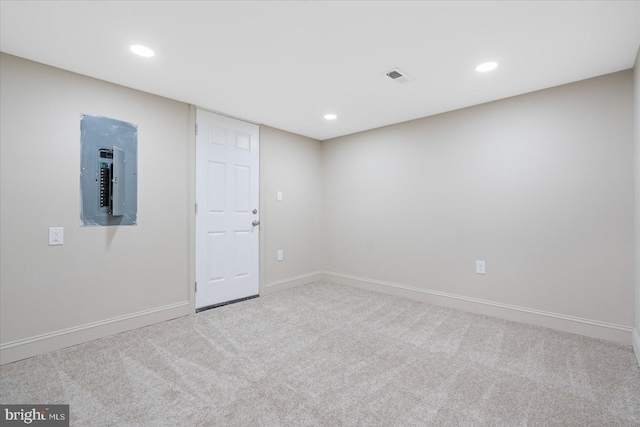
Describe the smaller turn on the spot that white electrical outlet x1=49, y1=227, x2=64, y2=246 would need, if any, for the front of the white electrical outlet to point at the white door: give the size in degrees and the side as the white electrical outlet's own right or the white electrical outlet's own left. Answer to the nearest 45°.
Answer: approximately 90° to the white electrical outlet's own left

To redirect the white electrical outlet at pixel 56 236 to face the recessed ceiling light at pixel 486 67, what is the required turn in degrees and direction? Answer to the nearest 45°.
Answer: approximately 45° to its left

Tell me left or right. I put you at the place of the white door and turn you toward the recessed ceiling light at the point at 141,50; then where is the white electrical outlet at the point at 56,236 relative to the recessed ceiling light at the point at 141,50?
right

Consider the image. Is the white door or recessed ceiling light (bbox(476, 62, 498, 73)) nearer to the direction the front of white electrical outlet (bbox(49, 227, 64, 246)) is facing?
the recessed ceiling light
